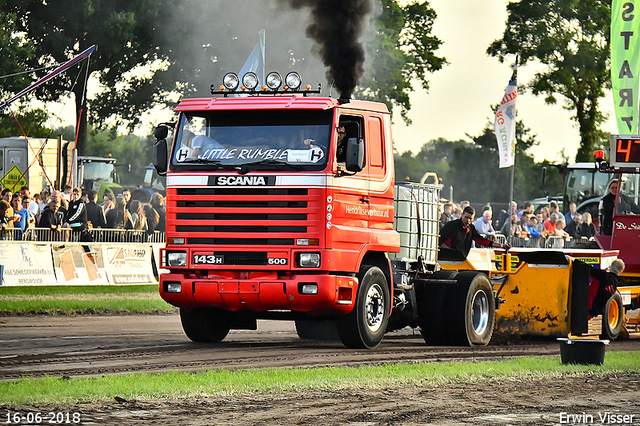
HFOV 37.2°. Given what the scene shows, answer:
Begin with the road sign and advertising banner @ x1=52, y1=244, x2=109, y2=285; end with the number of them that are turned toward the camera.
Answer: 2

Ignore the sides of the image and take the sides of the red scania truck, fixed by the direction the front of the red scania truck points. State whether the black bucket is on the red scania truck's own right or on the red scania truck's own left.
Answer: on the red scania truck's own left

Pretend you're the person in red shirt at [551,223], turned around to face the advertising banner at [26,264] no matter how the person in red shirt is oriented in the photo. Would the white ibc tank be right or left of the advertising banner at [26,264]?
left

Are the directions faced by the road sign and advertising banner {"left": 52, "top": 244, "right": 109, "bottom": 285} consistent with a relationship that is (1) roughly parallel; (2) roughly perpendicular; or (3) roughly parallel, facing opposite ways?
roughly parallel

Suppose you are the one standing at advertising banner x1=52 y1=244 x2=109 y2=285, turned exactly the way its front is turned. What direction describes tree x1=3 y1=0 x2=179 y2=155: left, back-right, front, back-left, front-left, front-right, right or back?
back

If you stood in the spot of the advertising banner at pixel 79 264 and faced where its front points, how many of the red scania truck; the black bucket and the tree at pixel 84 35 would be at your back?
1

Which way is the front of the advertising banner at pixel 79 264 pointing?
toward the camera

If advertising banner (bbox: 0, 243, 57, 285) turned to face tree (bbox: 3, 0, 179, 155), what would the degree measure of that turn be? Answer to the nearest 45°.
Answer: approximately 180°

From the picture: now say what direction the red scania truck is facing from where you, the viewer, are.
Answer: facing the viewer and to the left of the viewer

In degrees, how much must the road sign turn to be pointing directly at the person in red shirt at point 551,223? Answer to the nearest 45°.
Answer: approximately 45° to its left

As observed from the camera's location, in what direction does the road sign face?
facing the viewer

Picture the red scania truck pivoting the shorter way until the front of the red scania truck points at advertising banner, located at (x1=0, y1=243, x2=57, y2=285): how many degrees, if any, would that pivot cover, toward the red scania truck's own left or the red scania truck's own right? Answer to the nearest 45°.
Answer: approximately 90° to the red scania truck's own right

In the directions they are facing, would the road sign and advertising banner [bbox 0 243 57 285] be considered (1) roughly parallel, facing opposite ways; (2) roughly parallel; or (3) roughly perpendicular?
roughly parallel

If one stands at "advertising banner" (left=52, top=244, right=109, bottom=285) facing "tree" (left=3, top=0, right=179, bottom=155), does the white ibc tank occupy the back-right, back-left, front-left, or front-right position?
back-right

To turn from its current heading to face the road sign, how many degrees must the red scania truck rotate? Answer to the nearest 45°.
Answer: approximately 90° to its right

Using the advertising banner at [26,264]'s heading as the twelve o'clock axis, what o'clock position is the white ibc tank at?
The white ibc tank is roughly at 11 o'clock from the advertising banner.

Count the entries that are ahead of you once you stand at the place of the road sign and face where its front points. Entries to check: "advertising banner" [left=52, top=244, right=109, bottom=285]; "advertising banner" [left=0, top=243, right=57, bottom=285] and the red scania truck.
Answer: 3
